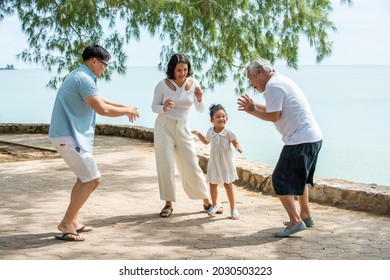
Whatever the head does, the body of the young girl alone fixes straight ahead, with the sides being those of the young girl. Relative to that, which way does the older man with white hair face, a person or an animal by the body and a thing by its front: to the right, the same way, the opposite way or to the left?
to the right

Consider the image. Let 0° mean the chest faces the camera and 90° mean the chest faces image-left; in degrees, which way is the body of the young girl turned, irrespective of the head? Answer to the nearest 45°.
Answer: approximately 0°

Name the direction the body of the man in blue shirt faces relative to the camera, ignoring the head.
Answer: to the viewer's right

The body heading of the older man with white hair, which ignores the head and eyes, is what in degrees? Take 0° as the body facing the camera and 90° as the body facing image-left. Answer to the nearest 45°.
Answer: approximately 90°

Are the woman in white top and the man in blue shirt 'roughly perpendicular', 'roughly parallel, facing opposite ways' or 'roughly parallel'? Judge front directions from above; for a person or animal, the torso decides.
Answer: roughly perpendicular

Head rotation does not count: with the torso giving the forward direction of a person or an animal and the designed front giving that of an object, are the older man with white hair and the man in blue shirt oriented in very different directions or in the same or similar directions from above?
very different directions

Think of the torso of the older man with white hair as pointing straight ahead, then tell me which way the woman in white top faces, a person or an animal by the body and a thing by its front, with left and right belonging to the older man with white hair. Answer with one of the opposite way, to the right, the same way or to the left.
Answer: to the left

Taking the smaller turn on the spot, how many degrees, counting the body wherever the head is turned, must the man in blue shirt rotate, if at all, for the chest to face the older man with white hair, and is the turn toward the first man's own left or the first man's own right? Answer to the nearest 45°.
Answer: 0° — they already face them

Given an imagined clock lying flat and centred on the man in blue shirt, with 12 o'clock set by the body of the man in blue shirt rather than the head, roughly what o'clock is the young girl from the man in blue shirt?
The young girl is roughly at 11 o'clock from the man in blue shirt.

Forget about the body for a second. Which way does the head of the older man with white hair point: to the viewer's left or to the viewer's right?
to the viewer's left
